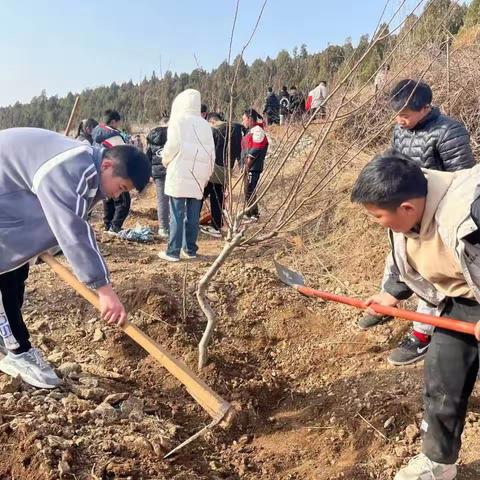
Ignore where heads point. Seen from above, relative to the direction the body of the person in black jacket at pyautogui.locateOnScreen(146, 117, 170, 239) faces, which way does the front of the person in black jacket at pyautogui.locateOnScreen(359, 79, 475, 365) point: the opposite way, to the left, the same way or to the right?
the opposite way

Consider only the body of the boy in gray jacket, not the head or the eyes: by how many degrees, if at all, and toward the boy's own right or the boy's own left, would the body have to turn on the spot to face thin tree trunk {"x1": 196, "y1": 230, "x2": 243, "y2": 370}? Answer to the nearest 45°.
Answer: approximately 45° to the boy's own left

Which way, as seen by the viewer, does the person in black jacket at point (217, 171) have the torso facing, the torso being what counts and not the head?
to the viewer's left

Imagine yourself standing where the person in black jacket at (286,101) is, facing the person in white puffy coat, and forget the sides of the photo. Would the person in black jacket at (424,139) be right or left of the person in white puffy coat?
left

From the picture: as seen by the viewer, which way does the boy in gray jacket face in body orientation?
to the viewer's right

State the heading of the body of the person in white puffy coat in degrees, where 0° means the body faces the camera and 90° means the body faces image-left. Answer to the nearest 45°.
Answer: approximately 135°

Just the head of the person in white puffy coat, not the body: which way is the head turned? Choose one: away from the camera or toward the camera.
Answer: away from the camera
